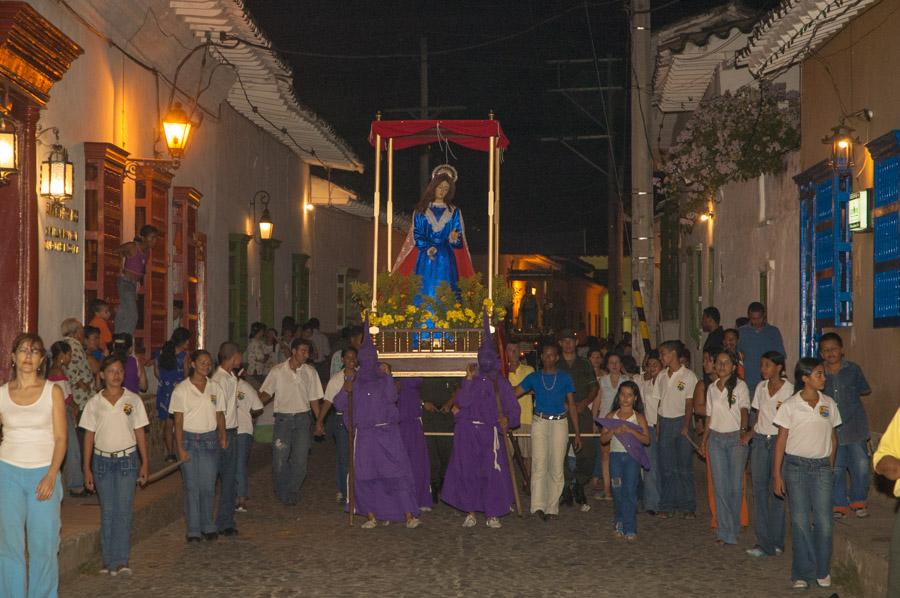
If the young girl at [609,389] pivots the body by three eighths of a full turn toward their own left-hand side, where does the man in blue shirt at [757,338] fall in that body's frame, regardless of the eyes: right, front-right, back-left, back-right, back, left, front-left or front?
front-right

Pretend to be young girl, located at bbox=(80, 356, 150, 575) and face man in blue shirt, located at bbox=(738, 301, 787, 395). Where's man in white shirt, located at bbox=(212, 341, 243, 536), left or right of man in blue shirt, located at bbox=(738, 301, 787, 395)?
left

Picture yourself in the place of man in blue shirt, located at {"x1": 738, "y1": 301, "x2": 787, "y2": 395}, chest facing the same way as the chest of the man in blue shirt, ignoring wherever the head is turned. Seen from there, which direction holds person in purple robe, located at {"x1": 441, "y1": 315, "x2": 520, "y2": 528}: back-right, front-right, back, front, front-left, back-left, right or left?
front-right

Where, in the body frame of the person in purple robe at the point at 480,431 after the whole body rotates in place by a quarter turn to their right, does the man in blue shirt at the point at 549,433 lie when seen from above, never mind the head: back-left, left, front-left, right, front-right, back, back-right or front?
back

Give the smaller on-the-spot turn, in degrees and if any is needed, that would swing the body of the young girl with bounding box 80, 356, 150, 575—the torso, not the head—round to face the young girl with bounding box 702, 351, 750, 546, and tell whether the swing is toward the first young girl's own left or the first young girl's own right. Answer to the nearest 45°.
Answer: approximately 90° to the first young girl's own left

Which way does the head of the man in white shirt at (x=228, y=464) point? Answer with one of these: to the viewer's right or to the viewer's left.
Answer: to the viewer's right

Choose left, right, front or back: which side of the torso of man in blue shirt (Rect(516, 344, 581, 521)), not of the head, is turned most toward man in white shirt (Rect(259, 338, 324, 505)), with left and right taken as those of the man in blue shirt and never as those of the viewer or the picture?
right
